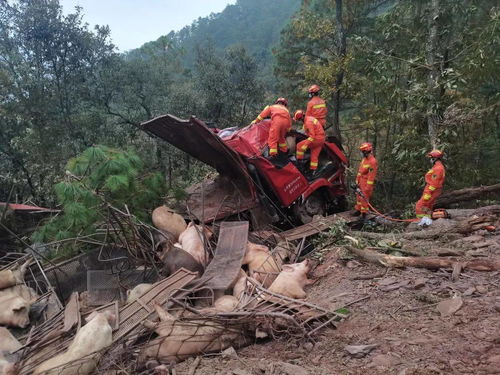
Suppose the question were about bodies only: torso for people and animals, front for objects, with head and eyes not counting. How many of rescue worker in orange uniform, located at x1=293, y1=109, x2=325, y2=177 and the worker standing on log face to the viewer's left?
2

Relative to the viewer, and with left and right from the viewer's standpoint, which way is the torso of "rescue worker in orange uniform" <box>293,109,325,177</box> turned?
facing to the left of the viewer

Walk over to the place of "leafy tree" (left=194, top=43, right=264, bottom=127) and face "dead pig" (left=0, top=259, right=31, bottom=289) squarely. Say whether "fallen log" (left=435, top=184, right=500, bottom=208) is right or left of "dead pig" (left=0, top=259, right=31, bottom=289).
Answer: left

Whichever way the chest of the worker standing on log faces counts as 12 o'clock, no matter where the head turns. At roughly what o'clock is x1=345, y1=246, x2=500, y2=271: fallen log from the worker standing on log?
The fallen log is roughly at 9 o'clock from the worker standing on log.

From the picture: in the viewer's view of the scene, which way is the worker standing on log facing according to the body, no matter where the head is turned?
to the viewer's left

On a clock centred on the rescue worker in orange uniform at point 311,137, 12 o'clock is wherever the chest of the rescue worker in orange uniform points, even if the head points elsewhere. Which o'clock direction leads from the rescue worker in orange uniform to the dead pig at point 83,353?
The dead pig is roughly at 10 o'clock from the rescue worker in orange uniform.

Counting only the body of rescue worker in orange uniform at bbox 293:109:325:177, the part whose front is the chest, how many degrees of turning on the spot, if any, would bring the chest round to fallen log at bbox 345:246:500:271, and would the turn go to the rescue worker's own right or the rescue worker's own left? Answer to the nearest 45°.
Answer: approximately 90° to the rescue worker's own left

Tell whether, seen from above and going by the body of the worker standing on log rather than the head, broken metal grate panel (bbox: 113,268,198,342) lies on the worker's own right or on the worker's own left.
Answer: on the worker's own left

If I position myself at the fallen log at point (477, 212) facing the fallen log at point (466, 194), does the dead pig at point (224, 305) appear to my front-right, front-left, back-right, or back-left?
back-left

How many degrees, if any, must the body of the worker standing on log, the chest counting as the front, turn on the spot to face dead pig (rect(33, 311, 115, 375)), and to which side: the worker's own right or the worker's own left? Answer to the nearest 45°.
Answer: approximately 45° to the worker's own left

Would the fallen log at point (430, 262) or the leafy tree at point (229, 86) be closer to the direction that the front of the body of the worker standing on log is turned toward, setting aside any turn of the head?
the leafy tree

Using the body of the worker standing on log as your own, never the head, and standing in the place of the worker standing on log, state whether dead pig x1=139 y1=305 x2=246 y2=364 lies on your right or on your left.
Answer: on your left
